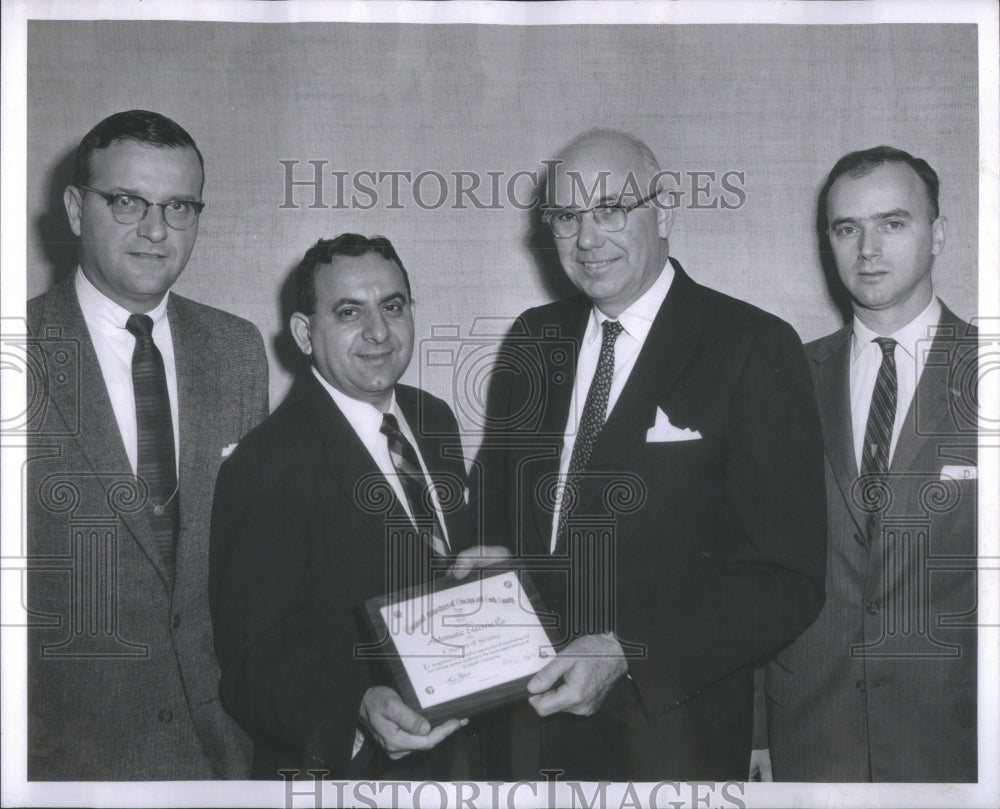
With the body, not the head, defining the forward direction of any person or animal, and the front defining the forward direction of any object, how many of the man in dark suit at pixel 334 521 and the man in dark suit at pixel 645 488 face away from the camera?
0

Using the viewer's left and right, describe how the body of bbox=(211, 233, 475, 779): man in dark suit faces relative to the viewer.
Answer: facing the viewer and to the right of the viewer

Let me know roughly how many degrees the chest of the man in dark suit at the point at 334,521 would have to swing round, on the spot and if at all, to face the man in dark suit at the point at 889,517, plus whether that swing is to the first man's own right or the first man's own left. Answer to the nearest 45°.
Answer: approximately 45° to the first man's own left

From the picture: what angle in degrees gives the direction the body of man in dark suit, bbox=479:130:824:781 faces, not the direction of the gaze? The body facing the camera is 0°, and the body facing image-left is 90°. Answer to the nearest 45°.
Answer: approximately 45°
